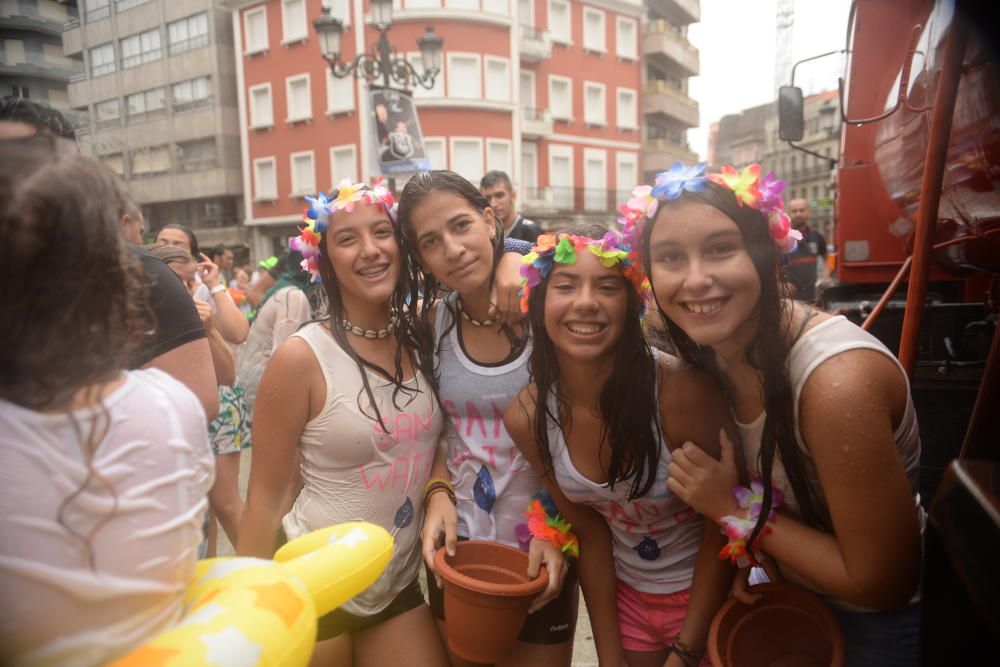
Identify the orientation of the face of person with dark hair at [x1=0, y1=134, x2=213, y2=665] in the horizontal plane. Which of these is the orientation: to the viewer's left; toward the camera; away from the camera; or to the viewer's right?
away from the camera

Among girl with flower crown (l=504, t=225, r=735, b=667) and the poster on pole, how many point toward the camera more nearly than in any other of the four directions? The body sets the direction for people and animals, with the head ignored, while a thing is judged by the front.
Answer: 2

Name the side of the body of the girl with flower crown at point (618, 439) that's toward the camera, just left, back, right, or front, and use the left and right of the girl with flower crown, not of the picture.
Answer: front

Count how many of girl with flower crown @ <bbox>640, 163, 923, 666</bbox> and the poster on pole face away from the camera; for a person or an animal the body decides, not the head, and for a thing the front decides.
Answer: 0

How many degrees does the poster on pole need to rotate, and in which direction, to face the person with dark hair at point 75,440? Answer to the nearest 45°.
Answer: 0° — it already faces them

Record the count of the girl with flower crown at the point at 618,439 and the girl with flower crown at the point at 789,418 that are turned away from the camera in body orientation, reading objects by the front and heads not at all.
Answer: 0

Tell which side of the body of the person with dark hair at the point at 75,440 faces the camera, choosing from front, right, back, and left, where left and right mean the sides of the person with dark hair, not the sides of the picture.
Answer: back

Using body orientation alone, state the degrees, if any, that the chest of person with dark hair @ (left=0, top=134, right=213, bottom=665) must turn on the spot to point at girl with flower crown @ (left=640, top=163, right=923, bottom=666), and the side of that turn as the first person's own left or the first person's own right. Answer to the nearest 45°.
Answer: approximately 90° to the first person's own right

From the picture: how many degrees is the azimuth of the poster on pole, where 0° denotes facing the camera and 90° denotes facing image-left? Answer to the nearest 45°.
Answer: approximately 0°
